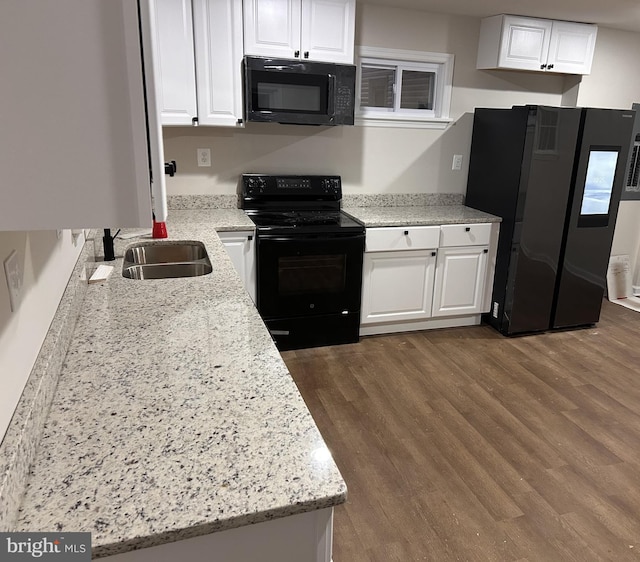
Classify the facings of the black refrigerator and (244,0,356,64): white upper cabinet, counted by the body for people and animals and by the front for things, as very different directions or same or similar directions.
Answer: same or similar directions

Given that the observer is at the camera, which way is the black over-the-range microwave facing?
facing the viewer

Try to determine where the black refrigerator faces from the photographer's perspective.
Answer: facing the viewer and to the right of the viewer

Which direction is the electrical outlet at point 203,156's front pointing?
toward the camera

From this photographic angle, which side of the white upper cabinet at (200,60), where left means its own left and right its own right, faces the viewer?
front

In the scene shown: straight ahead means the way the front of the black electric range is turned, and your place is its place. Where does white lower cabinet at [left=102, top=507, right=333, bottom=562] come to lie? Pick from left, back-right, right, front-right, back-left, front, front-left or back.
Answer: front

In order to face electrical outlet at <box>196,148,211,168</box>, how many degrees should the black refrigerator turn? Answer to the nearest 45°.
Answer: approximately 90° to its right

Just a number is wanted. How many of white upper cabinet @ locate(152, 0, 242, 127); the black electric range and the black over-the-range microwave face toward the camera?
3

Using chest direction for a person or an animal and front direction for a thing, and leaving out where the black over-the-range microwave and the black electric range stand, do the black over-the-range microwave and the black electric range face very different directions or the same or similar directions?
same or similar directions

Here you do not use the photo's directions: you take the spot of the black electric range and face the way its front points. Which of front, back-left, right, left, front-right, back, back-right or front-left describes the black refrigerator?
left
